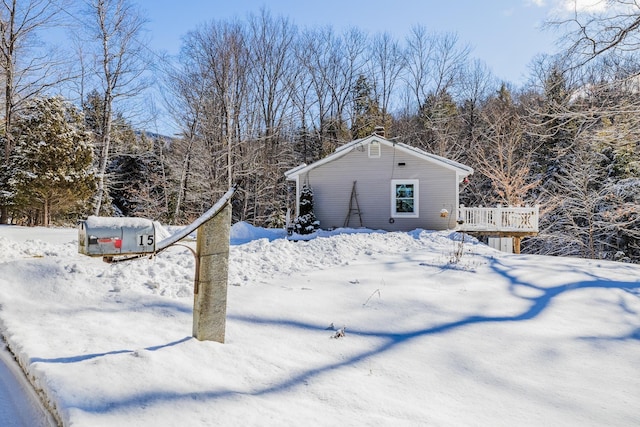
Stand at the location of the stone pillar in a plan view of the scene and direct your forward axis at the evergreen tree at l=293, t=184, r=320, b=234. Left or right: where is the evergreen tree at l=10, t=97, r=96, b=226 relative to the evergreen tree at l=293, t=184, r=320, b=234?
left

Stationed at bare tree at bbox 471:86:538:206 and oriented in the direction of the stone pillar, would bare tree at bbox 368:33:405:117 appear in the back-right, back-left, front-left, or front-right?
back-right

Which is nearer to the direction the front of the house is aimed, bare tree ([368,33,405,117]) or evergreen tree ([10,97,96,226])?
the evergreen tree

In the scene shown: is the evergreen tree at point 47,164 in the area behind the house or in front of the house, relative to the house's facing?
in front

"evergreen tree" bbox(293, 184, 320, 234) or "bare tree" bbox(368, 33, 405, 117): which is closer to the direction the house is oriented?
the evergreen tree

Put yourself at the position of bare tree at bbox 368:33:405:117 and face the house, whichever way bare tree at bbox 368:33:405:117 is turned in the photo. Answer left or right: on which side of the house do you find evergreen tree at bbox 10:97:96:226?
right
